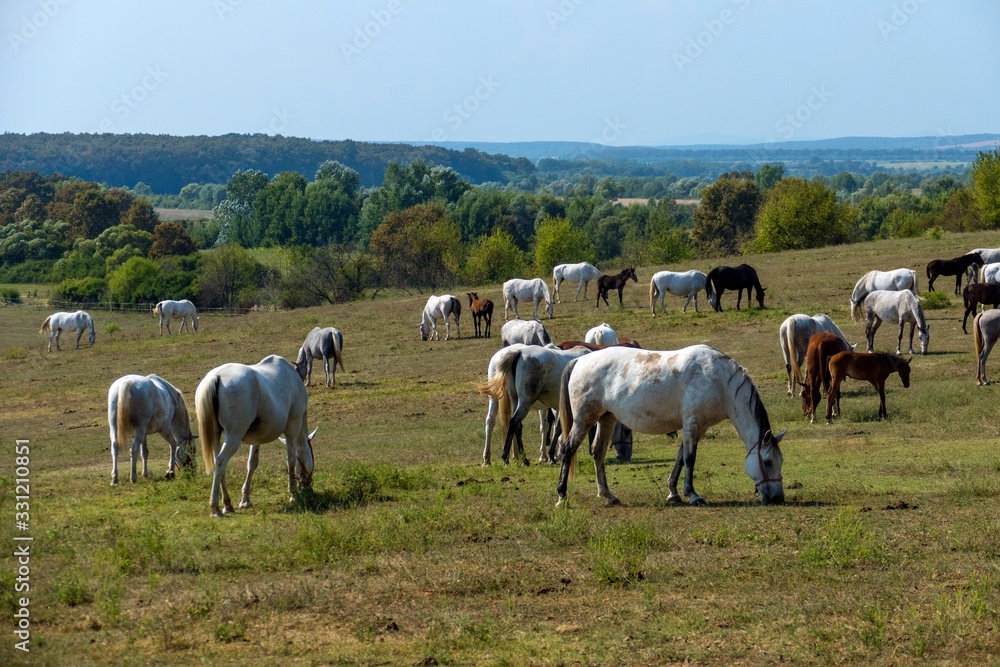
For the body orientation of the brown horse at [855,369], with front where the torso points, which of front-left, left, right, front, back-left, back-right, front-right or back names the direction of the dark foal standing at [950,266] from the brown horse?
left

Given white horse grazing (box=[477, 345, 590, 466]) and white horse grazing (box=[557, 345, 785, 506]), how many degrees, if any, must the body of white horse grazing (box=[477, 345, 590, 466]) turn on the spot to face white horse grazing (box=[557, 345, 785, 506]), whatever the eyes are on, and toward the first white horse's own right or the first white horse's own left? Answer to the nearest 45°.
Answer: approximately 90° to the first white horse's own right

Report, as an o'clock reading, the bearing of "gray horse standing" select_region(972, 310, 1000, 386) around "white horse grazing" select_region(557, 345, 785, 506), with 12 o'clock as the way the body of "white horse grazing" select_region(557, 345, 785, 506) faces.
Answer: "gray horse standing" select_region(972, 310, 1000, 386) is roughly at 10 o'clock from "white horse grazing" select_region(557, 345, 785, 506).

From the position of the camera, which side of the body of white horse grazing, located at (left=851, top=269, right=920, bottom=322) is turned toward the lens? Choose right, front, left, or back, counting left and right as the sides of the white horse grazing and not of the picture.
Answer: left

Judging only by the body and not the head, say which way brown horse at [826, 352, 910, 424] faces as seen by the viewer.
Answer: to the viewer's right

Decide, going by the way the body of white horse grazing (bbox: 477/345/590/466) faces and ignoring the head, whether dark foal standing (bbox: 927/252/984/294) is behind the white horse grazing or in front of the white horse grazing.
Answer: in front
